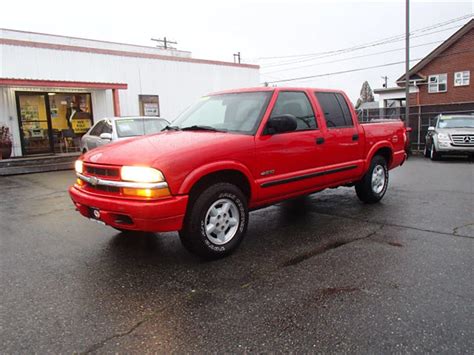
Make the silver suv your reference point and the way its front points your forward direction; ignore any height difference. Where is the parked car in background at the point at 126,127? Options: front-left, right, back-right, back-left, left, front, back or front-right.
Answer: front-right

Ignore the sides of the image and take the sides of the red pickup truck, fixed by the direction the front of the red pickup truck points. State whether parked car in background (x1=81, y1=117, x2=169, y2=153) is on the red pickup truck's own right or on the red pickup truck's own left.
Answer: on the red pickup truck's own right

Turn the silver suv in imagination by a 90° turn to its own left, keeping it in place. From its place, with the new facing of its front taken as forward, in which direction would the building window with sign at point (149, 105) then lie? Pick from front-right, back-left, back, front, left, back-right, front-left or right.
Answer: back

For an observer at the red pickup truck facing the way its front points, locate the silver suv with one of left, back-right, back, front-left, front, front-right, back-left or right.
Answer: back

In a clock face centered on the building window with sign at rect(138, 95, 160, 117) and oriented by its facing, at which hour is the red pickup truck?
The red pickup truck is roughly at 12 o'clock from the building window with sign.

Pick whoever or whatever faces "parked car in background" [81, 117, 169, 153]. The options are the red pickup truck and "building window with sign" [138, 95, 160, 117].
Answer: the building window with sign

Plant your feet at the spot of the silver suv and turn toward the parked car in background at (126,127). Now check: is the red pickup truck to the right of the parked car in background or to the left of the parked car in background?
left

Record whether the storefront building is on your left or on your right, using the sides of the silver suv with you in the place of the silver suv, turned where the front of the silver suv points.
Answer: on your right

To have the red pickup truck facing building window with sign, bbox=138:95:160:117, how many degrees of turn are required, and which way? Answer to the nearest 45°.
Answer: approximately 135° to its right

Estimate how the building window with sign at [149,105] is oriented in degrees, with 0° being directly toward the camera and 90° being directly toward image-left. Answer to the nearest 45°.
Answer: approximately 0°

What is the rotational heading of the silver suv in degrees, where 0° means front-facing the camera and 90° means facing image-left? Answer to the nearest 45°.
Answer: approximately 0°
